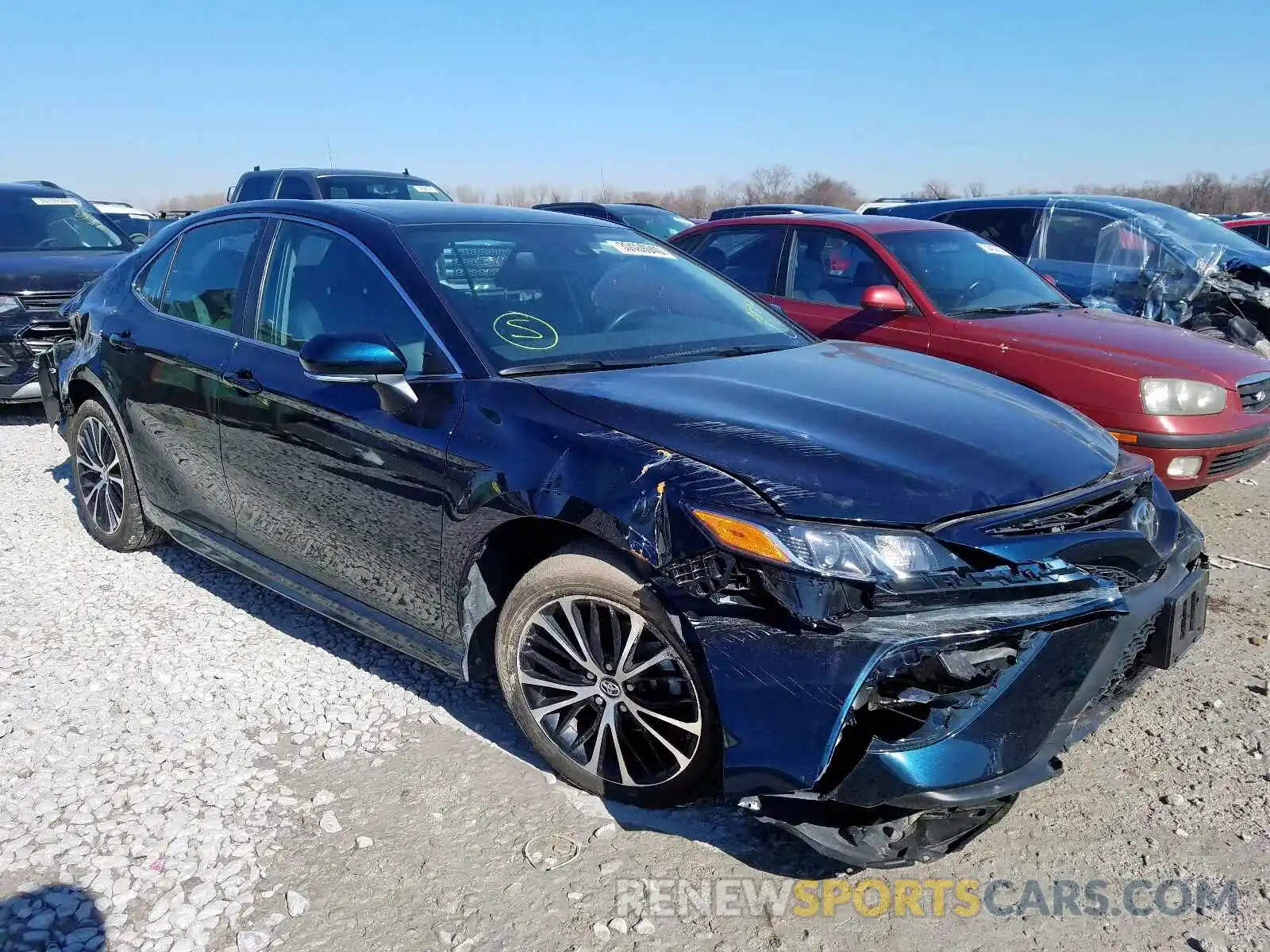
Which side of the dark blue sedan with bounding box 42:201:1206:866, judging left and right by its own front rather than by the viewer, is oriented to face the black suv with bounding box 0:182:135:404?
back

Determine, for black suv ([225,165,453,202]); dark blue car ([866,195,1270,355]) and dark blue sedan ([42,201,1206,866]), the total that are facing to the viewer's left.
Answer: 0

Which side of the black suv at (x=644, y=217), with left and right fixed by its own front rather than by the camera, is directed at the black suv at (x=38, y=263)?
right

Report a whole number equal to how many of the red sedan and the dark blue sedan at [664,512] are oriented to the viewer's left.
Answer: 0

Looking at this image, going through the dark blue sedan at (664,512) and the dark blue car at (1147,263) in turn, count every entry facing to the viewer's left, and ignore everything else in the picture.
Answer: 0

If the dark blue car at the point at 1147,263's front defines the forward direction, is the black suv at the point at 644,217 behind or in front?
behind

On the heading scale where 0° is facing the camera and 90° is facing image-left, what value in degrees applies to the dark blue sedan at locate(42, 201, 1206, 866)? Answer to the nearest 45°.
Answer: approximately 315°

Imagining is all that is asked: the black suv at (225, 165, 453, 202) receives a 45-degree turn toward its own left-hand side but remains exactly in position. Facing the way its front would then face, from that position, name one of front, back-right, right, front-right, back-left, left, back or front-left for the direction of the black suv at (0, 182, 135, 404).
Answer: back-right

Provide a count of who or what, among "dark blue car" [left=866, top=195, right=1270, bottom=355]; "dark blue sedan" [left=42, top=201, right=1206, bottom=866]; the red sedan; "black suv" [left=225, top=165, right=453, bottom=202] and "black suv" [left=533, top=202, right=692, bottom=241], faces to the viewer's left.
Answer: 0

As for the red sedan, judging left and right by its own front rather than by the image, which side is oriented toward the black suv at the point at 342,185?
back

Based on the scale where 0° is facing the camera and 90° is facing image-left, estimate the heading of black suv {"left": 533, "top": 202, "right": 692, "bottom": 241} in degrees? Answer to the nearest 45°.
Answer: approximately 315°

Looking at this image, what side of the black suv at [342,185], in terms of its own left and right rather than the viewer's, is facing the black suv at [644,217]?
left

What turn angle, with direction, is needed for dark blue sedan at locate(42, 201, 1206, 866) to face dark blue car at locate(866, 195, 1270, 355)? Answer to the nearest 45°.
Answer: approximately 90° to its left

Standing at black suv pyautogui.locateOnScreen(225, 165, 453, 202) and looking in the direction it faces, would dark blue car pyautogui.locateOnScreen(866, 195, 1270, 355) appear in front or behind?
in front

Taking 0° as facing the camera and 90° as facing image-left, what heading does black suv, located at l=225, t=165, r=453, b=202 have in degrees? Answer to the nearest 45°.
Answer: approximately 315°
